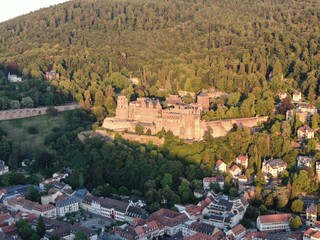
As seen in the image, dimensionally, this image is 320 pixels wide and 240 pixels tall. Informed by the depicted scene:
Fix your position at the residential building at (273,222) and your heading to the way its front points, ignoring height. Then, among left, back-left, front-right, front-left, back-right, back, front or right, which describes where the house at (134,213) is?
right

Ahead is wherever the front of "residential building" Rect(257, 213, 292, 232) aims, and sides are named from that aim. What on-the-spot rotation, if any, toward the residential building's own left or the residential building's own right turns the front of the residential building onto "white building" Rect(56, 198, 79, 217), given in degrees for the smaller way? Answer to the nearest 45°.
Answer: approximately 90° to the residential building's own right

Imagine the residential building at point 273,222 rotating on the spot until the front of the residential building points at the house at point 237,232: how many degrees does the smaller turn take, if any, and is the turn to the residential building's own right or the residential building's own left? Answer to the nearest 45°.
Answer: approximately 45° to the residential building's own right

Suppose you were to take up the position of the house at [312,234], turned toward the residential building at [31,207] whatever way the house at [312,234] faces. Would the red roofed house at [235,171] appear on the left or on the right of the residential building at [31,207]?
right

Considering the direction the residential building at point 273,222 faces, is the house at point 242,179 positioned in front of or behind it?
behind

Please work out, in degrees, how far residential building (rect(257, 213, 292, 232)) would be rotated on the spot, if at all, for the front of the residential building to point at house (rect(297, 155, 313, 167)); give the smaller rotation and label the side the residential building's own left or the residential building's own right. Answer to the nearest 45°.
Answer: approximately 180°

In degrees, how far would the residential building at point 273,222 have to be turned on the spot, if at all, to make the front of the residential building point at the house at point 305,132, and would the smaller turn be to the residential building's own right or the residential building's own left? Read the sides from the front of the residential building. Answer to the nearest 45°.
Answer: approximately 180°

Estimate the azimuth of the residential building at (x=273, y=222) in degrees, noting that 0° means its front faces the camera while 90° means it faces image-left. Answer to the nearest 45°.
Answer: approximately 0°

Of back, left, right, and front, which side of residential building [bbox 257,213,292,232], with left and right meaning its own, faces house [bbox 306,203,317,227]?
left

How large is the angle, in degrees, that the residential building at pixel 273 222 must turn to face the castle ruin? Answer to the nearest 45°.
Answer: approximately 135° to its right

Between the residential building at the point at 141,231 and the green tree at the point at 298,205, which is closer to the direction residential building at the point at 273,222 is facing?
the residential building

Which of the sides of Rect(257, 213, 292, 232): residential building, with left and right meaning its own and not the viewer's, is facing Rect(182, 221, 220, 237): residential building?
right

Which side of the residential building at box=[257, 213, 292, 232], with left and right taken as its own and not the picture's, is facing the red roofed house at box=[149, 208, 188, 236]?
right

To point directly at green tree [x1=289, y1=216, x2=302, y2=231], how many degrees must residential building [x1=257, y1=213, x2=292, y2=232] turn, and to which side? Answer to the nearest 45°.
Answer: approximately 90° to its left
